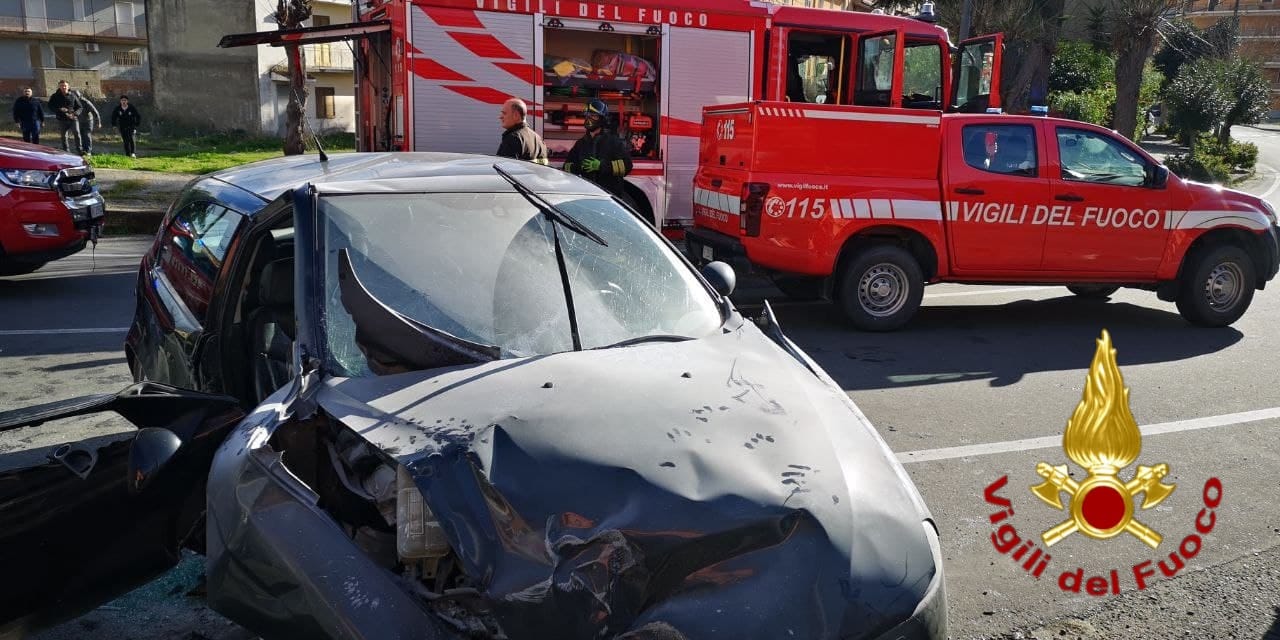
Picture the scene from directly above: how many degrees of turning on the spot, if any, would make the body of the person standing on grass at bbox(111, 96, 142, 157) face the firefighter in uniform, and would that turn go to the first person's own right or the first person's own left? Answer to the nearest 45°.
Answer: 0° — they already face them

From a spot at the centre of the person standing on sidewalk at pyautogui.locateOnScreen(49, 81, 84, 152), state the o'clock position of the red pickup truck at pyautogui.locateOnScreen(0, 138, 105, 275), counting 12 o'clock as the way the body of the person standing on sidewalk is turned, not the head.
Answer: The red pickup truck is roughly at 12 o'clock from the person standing on sidewalk.

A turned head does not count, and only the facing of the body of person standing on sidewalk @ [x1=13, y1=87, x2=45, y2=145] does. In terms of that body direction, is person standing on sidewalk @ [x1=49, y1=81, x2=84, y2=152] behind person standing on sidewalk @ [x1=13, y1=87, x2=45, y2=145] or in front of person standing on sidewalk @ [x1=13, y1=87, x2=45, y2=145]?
in front

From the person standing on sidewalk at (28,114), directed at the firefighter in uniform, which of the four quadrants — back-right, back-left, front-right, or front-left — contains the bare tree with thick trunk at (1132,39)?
front-left

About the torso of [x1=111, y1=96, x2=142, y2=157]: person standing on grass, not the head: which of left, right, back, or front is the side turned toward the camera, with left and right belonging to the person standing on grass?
front

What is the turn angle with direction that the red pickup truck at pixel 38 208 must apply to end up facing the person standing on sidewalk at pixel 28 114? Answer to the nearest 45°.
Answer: approximately 135° to its left

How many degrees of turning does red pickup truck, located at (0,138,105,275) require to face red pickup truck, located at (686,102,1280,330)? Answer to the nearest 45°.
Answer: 0° — it already faces it

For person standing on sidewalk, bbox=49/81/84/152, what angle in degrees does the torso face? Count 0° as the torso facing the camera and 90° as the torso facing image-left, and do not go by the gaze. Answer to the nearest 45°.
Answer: approximately 0°

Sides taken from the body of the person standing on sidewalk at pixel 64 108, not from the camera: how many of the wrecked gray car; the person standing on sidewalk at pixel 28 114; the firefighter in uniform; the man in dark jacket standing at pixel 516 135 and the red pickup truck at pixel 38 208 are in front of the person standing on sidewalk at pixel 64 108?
4

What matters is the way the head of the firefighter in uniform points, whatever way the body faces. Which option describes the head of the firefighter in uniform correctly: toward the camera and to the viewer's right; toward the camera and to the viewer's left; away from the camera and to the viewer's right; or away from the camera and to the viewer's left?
toward the camera and to the viewer's left
